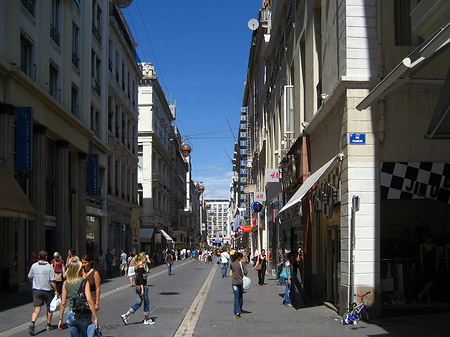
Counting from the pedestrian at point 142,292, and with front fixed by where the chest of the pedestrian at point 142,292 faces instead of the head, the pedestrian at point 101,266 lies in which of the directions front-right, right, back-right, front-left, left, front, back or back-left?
left

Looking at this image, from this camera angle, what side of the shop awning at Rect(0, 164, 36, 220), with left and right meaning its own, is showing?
right
